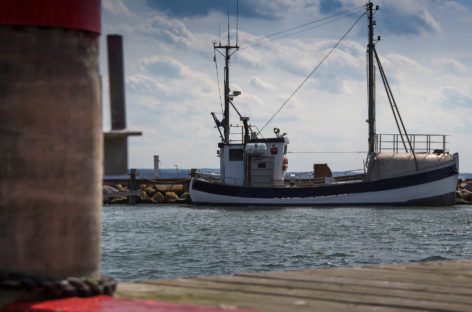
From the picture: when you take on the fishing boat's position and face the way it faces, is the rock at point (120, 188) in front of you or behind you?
behind

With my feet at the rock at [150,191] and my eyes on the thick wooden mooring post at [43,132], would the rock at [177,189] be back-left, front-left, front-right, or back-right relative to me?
back-left

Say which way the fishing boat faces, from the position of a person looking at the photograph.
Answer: facing to the right of the viewer

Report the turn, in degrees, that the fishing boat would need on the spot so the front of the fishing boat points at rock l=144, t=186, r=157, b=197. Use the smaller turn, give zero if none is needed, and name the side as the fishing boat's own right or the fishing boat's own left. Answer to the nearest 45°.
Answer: approximately 180°

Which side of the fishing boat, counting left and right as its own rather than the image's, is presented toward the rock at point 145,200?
back

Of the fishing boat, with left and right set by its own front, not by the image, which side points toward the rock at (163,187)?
back

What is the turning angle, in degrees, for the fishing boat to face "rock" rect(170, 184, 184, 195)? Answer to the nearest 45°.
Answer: approximately 180°

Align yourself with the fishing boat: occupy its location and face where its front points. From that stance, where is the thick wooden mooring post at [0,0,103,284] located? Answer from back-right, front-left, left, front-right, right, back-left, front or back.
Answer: right

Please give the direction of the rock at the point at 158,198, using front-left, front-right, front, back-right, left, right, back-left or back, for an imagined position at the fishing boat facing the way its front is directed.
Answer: back
